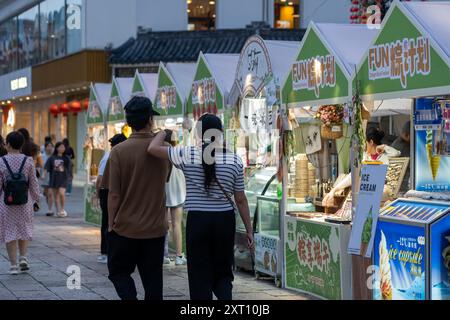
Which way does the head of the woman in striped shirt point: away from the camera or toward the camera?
away from the camera

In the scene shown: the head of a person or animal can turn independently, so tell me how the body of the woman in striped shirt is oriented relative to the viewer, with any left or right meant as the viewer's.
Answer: facing away from the viewer

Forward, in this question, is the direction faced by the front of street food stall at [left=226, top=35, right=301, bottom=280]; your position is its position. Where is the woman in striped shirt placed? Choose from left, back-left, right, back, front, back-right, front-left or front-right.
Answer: front-left

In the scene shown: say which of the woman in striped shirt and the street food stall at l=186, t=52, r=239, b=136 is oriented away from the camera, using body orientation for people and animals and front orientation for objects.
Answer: the woman in striped shirt

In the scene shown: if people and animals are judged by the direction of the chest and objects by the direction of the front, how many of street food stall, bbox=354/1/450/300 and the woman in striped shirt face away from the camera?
1

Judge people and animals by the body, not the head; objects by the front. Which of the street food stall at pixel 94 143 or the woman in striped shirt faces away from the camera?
the woman in striped shirt
